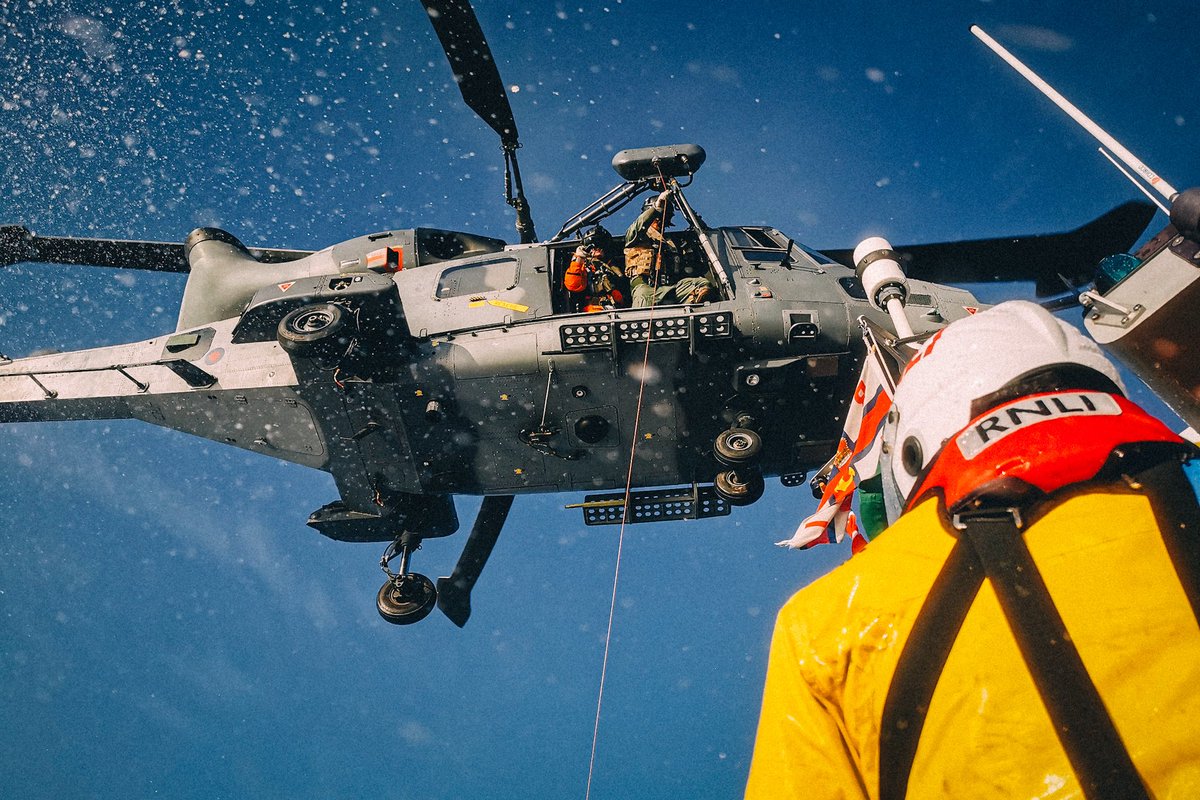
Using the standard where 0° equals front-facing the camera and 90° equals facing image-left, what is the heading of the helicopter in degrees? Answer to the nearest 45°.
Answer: approximately 270°

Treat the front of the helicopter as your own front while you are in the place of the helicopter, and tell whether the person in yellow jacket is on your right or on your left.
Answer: on your right

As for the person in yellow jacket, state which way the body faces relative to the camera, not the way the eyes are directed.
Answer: away from the camera

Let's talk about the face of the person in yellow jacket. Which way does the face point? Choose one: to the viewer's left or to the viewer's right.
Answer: to the viewer's left

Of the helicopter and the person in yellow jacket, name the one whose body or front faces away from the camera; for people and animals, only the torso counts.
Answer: the person in yellow jacket

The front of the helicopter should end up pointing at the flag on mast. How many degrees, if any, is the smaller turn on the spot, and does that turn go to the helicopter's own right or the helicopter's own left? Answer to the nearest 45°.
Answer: approximately 45° to the helicopter's own right

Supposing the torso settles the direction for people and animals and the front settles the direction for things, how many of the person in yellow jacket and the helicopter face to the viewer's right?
1

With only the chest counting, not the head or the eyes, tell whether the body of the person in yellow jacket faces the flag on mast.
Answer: yes
